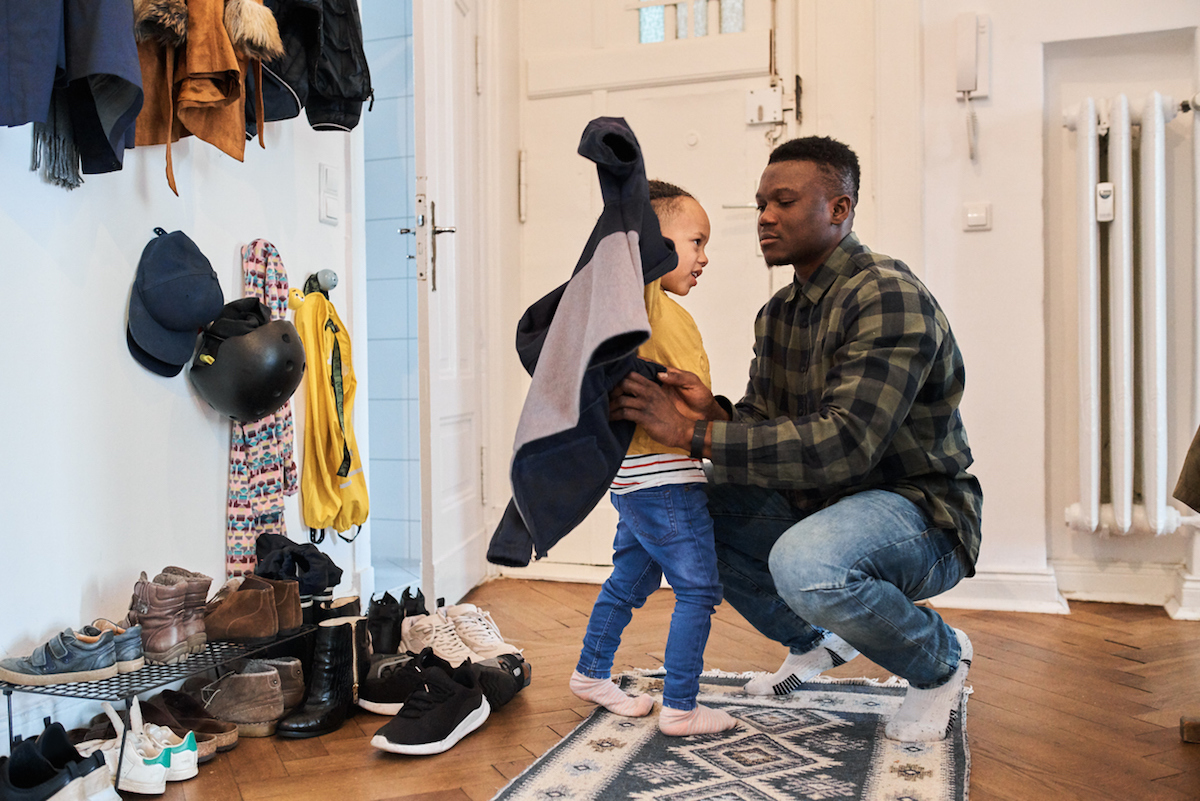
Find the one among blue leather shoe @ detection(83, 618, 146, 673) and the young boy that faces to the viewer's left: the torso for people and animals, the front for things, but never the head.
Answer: the blue leather shoe

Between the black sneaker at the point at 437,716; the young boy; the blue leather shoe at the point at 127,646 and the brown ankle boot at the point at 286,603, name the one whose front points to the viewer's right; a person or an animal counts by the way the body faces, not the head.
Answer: the young boy

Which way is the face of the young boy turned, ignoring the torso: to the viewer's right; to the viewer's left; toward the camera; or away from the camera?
to the viewer's right

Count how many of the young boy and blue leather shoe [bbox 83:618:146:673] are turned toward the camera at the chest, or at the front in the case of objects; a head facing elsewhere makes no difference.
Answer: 0

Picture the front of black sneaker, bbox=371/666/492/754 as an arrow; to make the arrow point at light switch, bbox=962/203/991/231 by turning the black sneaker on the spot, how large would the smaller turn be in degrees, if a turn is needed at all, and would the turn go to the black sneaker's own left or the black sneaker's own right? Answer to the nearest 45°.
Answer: approximately 180°

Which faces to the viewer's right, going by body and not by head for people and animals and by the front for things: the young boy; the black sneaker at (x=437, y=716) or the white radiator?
the young boy

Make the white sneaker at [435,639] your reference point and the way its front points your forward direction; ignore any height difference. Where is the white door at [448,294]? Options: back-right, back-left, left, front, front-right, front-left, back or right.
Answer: back-left

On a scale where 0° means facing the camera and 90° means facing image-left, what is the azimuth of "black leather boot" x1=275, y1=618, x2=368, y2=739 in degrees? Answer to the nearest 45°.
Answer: approximately 45°

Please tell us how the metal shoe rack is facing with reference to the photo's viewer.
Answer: facing the viewer and to the right of the viewer

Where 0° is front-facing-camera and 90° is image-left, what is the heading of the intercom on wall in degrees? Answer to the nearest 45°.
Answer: approximately 0°
